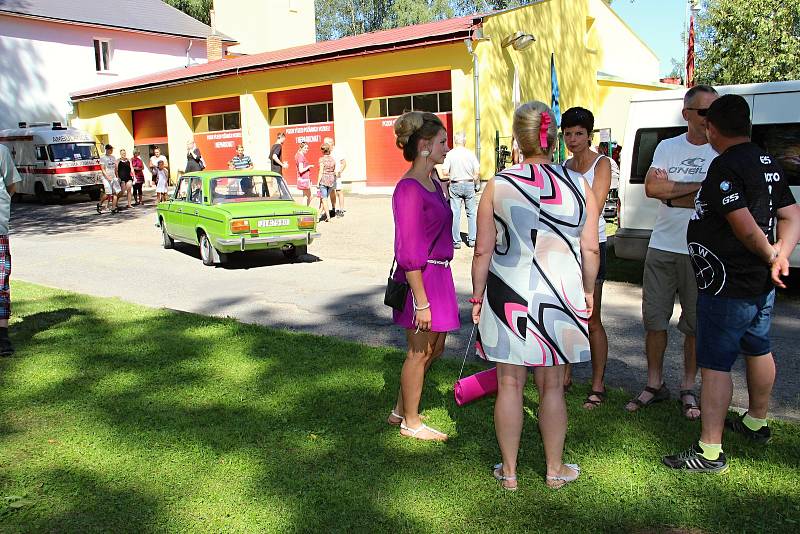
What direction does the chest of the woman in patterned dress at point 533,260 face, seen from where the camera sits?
away from the camera

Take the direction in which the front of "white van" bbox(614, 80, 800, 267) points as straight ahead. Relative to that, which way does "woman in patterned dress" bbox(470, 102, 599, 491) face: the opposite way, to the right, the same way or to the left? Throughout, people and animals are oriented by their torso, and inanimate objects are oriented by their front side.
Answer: to the left

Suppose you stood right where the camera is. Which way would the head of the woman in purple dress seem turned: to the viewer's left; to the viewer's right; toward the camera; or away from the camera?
to the viewer's right

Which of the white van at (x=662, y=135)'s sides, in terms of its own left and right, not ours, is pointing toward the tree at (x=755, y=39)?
left

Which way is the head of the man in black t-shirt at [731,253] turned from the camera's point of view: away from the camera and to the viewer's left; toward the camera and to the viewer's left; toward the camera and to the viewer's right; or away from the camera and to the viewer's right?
away from the camera and to the viewer's left

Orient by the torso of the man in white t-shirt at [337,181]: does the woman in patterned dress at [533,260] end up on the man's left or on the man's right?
on the man's left

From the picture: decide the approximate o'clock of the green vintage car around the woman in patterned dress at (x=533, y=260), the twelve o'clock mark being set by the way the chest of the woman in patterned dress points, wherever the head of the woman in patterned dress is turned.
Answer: The green vintage car is roughly at 11 o'clock from the woman in patterned dress.

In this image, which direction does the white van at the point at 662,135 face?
to the viewer's right
